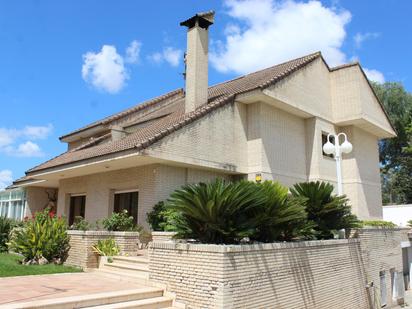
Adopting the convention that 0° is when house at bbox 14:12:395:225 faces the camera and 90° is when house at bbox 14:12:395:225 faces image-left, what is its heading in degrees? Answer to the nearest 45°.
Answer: approximately 45°

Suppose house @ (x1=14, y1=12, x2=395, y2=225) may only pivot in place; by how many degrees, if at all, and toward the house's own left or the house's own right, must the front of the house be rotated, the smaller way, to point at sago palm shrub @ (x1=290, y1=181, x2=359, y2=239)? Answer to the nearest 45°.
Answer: approximately 90° to the house's own left

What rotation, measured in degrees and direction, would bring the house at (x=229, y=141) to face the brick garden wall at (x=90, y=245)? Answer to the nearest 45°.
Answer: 0° — it already faces it

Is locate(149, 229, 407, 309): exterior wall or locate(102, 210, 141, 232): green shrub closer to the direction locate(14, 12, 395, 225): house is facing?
the green shrub

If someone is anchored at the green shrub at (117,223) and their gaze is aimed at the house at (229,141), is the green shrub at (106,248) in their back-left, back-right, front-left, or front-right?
back-right

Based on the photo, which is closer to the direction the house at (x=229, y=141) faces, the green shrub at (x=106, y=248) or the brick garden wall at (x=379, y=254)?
the green shrub

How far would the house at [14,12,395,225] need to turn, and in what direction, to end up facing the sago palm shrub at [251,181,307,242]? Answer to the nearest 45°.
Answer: approximately 45° to its left

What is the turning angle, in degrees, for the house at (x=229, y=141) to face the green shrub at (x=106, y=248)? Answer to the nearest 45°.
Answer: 0° — it already faces it

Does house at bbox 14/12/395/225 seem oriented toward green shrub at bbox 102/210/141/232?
yes

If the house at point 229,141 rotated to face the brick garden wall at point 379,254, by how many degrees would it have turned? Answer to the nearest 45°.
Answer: approximately 90° to its left

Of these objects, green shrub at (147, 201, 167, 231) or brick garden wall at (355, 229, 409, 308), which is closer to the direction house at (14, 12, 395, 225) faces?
the green shrub
